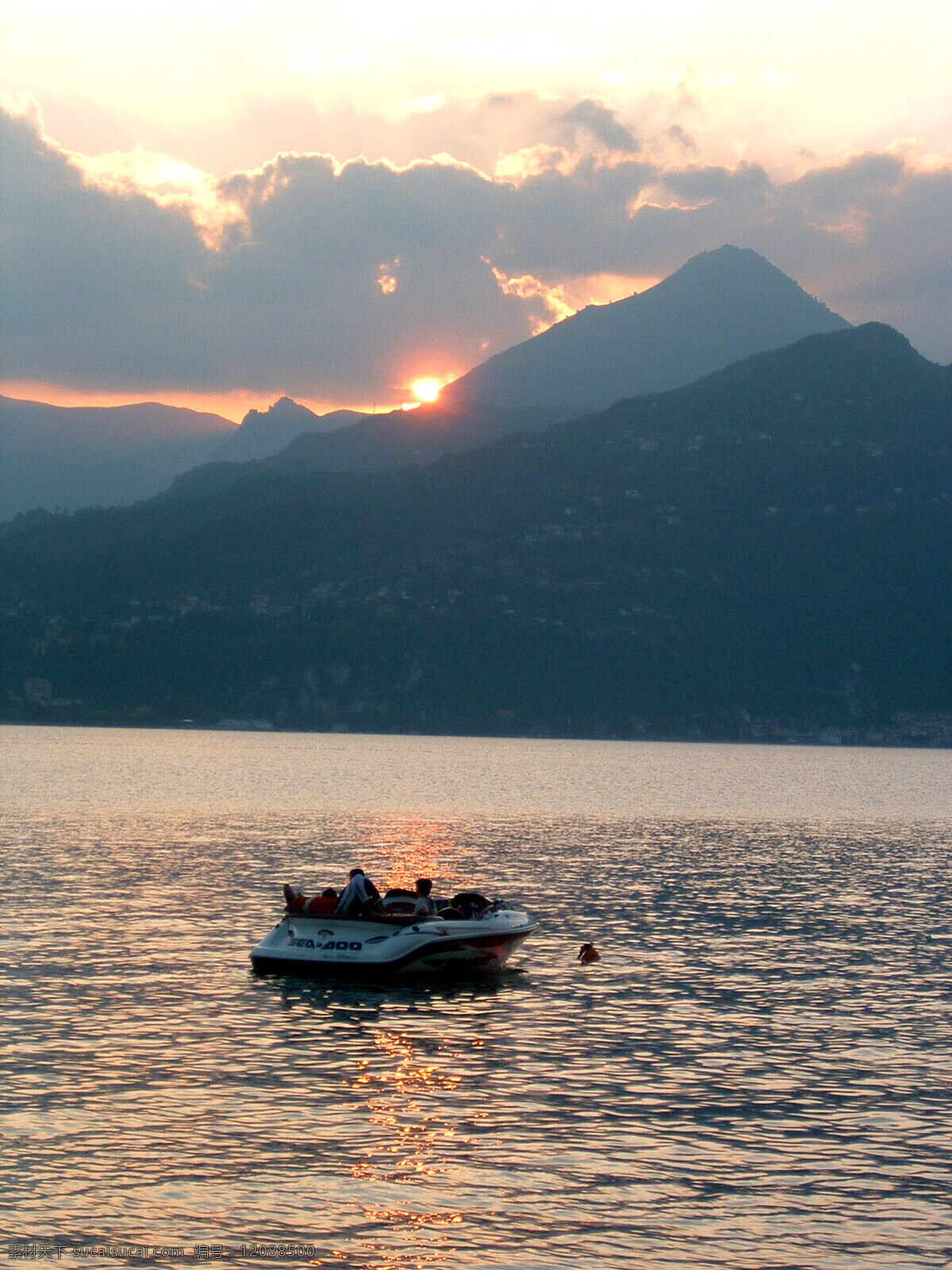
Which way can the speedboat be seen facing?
to the viewer's right
